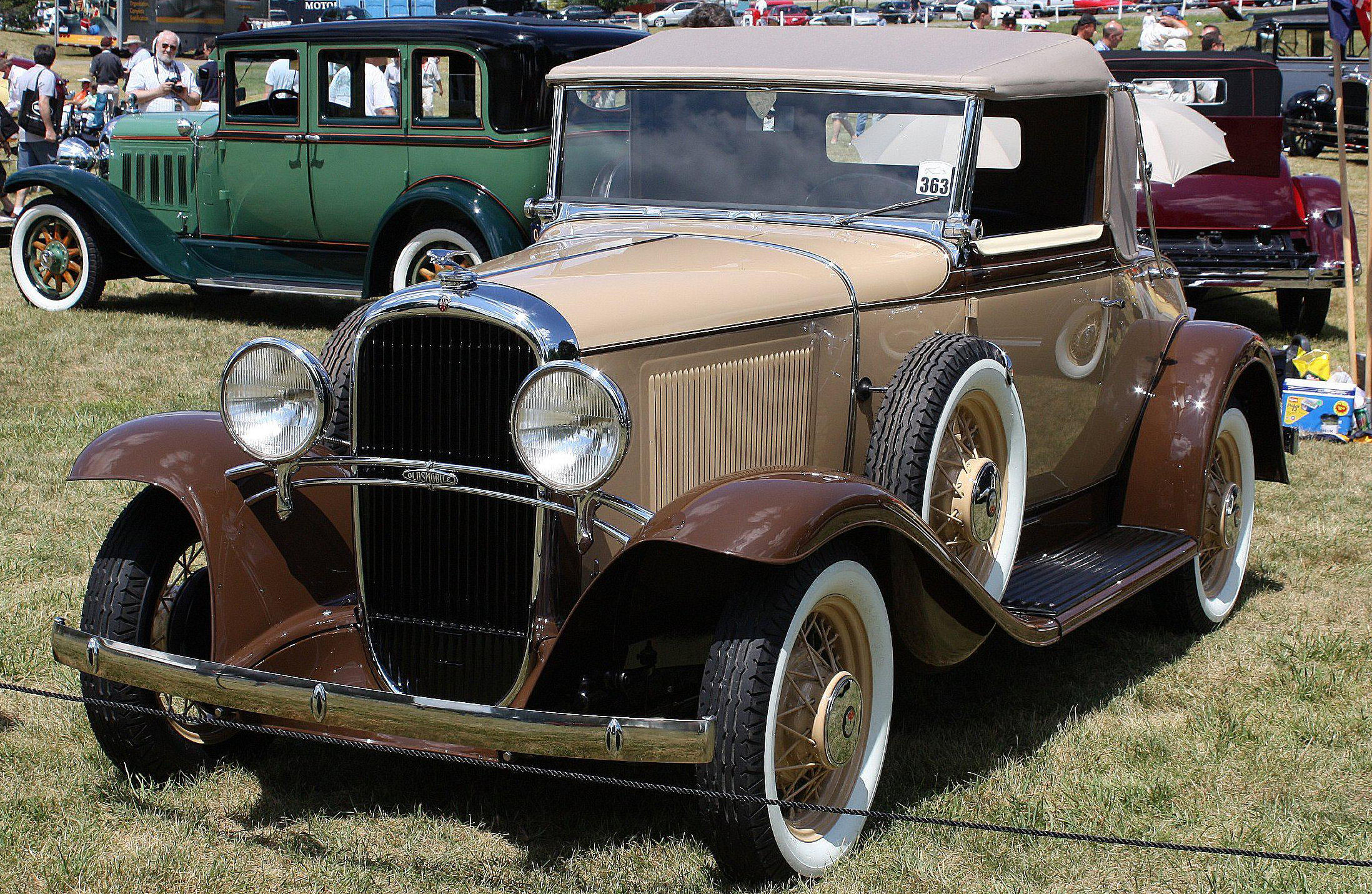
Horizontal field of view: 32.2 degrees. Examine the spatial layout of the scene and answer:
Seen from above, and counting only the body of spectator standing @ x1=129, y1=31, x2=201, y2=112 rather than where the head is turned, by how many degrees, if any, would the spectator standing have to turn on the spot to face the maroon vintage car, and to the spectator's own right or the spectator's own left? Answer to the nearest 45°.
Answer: approximately 45° to the spectator's own left

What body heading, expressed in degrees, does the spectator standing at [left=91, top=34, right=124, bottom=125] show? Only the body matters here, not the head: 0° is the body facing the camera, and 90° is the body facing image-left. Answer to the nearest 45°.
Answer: approximately 180°

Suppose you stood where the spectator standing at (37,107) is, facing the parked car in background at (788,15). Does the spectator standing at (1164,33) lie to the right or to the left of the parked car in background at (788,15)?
right

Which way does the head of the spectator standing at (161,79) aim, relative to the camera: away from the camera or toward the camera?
toward the camera

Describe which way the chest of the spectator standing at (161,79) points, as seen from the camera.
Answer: toward the camera

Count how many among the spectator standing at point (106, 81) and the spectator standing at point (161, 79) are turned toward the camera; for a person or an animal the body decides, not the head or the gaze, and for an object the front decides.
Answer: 1

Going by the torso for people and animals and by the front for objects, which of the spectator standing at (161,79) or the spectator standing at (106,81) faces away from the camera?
the spectator standing at (106,81)

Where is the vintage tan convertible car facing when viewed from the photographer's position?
facing the viewer and to the left of the viewer

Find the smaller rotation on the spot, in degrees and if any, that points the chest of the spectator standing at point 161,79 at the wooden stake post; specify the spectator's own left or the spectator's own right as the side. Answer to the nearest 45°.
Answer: approximately 45° to the spectator's own left

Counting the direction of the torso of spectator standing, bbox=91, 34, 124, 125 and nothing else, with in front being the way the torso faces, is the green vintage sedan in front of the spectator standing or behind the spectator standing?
behind

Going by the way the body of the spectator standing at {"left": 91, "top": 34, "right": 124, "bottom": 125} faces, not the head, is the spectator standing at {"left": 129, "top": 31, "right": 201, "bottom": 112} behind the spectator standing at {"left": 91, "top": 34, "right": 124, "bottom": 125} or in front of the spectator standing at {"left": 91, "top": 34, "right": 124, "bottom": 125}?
behind
